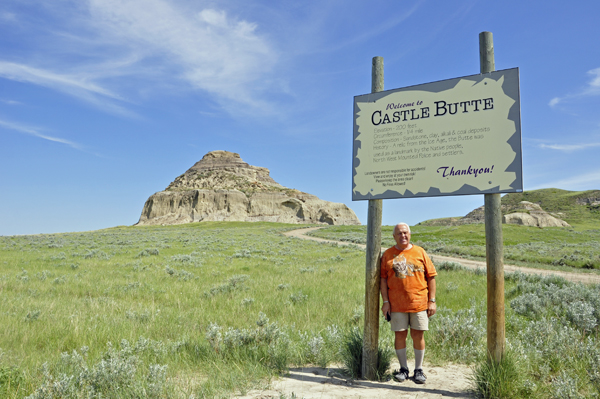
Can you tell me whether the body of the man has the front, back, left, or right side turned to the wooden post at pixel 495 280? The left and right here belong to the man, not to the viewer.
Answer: left

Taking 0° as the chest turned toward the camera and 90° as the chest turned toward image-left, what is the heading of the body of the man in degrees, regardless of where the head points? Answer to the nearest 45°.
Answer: approximately 0°
